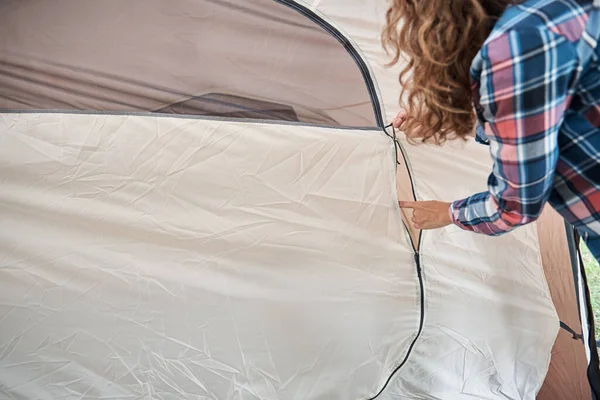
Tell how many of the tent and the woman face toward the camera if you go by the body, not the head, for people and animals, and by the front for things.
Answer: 1

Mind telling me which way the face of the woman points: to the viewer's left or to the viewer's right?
to the viewer's left

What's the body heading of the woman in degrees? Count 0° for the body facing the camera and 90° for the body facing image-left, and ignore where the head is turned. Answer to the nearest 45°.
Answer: approximately 90°

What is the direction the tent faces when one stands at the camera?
facing the viewer

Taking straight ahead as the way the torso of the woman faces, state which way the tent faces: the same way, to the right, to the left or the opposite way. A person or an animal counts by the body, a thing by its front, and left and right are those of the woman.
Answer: to the left
